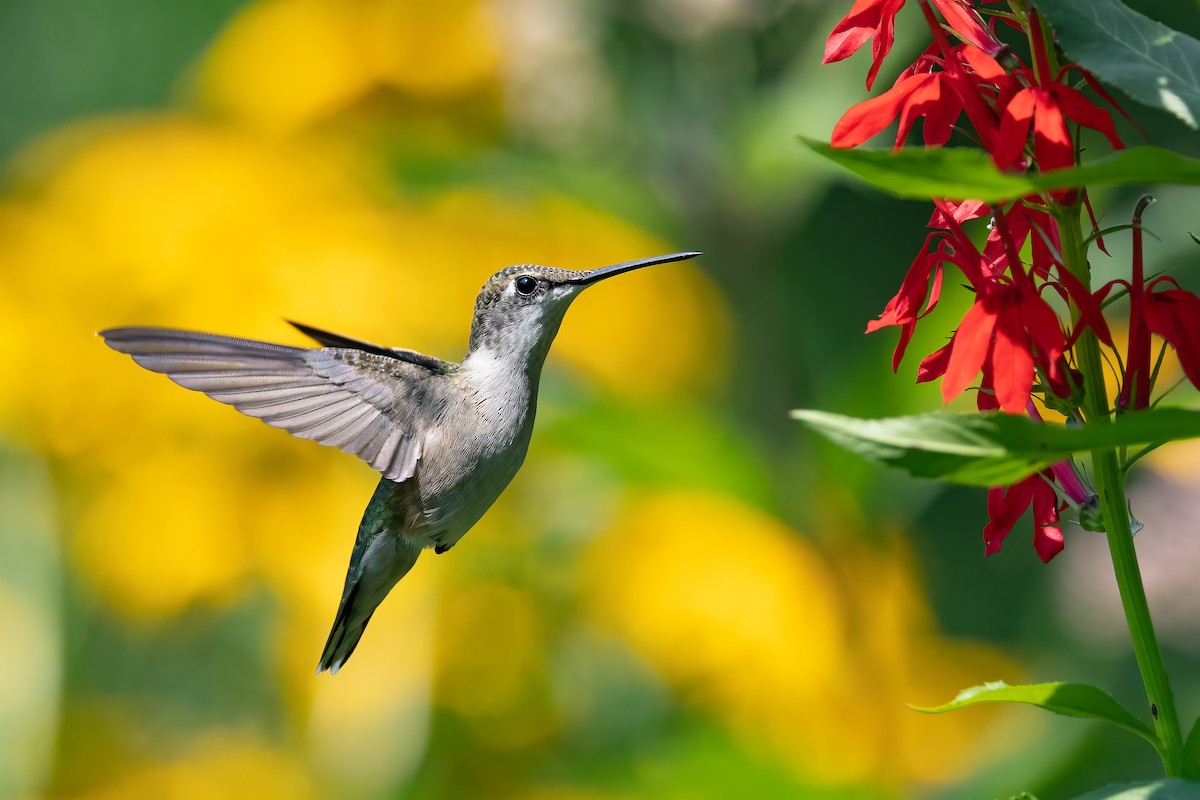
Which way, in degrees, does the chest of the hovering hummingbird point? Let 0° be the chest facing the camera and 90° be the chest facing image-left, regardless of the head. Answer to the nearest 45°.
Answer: approximately 270°

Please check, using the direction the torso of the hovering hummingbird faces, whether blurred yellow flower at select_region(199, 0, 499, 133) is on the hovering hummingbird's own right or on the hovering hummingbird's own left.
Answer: on the hovering hummingbird's own left

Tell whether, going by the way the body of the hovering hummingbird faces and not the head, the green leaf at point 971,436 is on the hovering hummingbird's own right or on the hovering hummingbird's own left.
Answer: on the hovering hummingbird's own left
